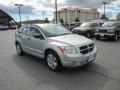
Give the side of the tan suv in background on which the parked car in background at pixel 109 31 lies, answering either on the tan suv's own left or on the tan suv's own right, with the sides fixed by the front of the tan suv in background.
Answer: on the tan suv's own left

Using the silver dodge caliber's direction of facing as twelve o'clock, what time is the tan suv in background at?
The tan suv in background is roughly at 8 o'clock from the silver dodge caliber.

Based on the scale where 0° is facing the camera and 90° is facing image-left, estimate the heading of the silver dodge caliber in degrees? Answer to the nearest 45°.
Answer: approximately 315°
